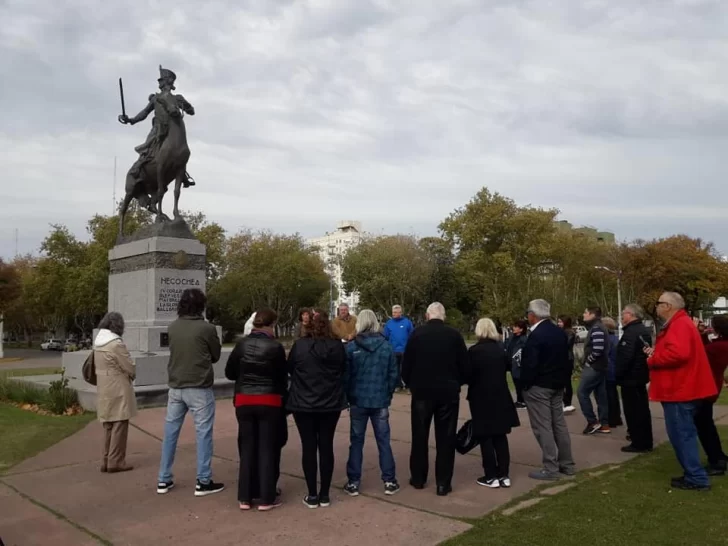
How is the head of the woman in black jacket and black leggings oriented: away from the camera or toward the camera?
away from the camera

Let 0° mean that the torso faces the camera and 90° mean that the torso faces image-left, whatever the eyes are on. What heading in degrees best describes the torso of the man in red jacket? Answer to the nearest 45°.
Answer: approximately 90°

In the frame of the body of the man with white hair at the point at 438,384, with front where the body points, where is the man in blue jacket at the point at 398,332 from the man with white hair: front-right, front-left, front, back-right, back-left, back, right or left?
front

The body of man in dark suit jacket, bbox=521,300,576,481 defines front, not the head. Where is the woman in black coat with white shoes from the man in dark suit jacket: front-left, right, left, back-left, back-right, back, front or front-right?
left

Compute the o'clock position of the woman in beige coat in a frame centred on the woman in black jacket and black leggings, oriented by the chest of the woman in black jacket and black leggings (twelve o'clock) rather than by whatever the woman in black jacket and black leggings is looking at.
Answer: The woman in beige coat is roughly at 10 o'clock from the woman in black jacket and black leggings.

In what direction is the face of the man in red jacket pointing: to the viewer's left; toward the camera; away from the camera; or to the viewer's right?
to the viewer's left

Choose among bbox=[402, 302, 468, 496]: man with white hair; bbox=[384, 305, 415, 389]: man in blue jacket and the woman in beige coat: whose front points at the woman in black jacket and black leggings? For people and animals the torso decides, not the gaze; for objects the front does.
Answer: the man in blue jacket

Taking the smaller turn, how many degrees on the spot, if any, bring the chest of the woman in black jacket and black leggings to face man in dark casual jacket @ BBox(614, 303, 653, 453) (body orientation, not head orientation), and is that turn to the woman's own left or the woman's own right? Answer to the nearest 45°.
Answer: approximately 45° to the woman's own right

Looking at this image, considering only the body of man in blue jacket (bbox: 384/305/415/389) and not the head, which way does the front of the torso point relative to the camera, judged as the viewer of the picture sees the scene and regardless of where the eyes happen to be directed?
toward the camera

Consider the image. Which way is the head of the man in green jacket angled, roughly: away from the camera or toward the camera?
away from the camera

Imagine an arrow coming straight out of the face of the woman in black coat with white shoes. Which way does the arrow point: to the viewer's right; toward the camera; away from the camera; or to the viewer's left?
away from the camera

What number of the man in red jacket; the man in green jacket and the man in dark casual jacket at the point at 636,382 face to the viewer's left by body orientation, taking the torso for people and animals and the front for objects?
2

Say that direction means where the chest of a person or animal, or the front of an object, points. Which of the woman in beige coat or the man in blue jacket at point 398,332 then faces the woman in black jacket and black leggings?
the man in blue jacket

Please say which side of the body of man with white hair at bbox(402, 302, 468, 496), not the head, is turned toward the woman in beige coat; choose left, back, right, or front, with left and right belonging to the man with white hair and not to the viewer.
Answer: left

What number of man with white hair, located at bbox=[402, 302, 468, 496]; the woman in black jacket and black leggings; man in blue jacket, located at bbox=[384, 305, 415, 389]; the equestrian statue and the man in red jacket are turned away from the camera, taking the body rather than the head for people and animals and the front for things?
2
